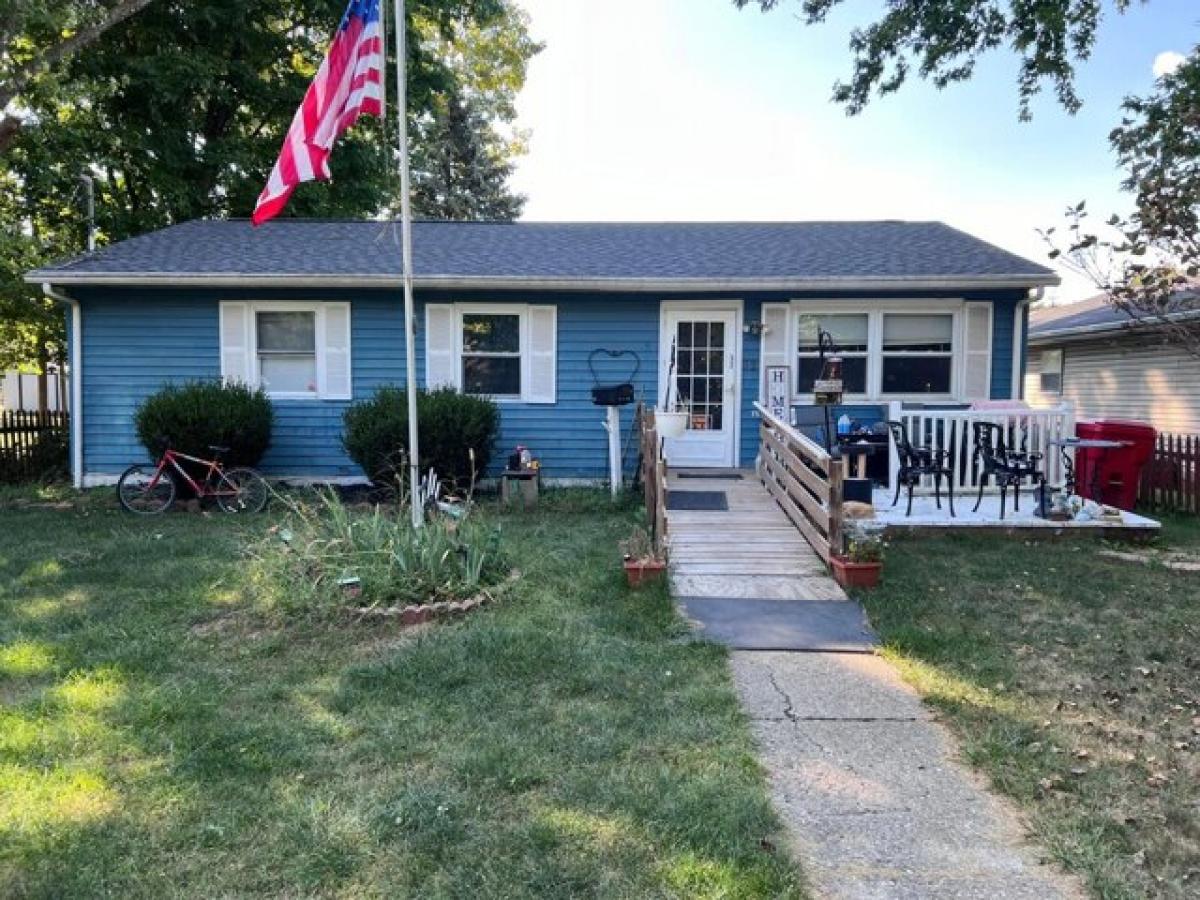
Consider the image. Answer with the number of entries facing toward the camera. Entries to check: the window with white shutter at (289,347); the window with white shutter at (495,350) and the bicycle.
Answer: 2

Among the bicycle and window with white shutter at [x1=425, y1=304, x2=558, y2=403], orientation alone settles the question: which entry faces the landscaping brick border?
the window with white shutter

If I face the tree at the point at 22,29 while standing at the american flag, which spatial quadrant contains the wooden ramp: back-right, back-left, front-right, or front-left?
back-right

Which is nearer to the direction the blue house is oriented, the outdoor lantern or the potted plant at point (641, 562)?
the potted plant

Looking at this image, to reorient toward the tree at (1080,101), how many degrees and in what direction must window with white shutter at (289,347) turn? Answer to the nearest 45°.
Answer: approximately 45° to its left

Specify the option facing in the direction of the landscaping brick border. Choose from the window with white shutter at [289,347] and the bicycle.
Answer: the window with white shutter

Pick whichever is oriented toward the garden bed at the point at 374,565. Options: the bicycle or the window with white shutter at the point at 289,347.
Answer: the window with white shutter

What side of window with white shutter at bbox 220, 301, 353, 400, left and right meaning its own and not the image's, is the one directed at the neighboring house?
left
